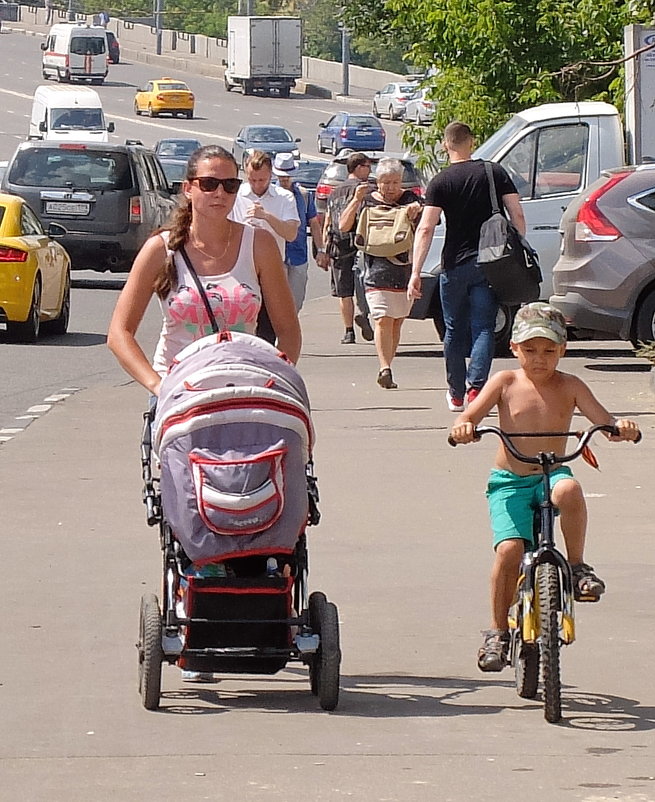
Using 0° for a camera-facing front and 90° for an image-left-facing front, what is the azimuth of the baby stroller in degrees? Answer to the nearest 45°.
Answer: approximately 0°

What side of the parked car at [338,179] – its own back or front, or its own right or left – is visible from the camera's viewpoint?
back

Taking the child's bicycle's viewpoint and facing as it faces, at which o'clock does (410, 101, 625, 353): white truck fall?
The white truck is roughly at 6 o'clock from the child's bicycle.

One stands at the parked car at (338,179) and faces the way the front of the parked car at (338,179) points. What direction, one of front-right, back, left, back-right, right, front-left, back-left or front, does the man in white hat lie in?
back

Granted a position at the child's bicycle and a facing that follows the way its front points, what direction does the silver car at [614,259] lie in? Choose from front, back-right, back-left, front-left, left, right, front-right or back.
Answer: back

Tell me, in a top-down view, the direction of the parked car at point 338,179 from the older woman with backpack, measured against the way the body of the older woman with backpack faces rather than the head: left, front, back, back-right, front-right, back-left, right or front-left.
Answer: back

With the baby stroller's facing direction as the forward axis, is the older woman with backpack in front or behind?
behind

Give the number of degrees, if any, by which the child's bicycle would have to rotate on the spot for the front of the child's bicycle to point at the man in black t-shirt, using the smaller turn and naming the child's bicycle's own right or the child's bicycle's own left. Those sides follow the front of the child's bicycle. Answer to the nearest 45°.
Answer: approximately 180°

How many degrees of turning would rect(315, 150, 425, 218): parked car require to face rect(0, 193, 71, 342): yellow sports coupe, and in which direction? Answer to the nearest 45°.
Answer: approximately 180°

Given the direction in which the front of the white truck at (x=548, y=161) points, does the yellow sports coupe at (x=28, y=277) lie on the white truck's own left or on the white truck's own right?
on the white truck's own right

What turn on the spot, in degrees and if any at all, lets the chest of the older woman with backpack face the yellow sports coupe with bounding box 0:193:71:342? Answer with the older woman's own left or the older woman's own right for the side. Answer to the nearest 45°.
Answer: approximately 135° to the older woman's own right
